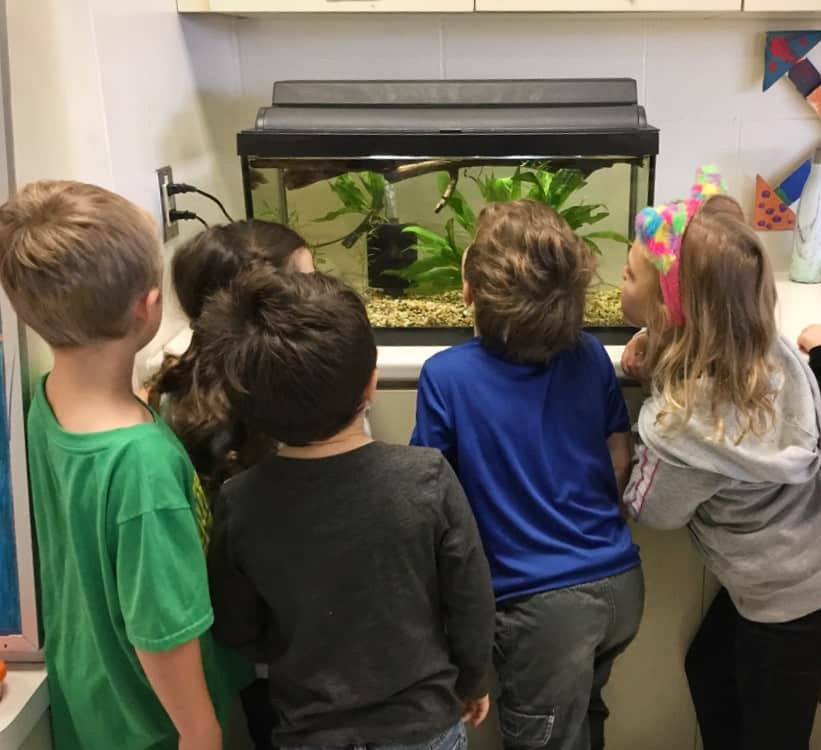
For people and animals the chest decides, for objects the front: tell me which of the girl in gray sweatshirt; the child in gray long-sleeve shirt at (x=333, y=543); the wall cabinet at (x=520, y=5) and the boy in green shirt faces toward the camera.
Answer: the wall cabinet

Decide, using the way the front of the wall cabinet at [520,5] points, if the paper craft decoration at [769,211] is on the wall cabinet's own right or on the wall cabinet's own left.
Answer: on the wall cabinet's own left

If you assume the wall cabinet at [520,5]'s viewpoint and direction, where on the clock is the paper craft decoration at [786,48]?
The paper craft decoration is roughly at 8 o'clock from the wall cabinet.

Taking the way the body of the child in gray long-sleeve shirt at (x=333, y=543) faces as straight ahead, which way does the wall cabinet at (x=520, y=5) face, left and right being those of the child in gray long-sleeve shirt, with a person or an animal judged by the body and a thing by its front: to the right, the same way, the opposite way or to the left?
the opposite way

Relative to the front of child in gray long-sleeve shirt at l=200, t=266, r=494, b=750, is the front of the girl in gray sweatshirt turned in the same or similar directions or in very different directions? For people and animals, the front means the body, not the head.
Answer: same or similar directions

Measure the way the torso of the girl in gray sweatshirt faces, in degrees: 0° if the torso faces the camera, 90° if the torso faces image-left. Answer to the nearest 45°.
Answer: approximately 135°

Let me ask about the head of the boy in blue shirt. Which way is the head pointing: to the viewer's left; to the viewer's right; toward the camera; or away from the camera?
away from the camera

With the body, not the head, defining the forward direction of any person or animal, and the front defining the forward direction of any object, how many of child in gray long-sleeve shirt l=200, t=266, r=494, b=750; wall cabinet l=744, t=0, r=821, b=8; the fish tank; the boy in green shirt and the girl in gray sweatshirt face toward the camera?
2

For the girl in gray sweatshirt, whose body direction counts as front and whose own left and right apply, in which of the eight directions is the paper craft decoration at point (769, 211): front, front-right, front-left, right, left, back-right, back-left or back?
front-right

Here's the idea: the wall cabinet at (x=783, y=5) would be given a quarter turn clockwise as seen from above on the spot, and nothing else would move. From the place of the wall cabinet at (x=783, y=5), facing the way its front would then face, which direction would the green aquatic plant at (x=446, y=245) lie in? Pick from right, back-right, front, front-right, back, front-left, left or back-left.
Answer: front-left

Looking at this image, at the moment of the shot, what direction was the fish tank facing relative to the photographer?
facing the viewer

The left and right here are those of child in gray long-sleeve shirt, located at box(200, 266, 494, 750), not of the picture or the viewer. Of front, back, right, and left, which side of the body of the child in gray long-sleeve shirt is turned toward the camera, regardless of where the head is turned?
back

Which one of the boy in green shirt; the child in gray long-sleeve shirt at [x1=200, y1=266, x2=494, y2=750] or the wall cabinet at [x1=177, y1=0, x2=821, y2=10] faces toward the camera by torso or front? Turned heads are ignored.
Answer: the wall cabinet

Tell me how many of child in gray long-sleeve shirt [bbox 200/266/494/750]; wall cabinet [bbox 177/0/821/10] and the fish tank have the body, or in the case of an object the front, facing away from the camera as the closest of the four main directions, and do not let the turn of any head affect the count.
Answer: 1

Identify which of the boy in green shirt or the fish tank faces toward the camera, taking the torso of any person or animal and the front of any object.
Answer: the fish tank

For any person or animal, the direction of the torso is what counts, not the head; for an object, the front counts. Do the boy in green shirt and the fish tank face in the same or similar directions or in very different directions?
very different directions

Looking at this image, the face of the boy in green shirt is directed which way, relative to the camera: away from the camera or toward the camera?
away from the camera

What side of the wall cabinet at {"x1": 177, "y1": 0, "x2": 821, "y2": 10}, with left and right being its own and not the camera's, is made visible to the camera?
front
